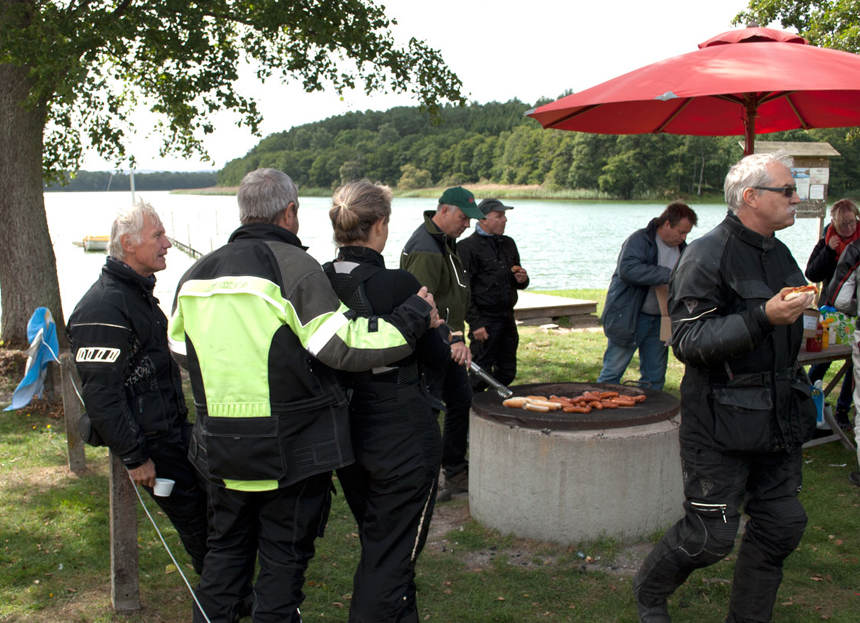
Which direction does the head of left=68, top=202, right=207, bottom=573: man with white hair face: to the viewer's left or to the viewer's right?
to the viewer's right

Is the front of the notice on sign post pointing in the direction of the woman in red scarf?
yes

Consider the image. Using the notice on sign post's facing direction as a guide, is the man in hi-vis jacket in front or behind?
in front

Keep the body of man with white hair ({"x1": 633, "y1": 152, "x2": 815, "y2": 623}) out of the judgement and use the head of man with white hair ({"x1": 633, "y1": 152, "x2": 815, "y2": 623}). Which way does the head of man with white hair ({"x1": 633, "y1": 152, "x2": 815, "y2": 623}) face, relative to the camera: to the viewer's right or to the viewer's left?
to the viewer's right

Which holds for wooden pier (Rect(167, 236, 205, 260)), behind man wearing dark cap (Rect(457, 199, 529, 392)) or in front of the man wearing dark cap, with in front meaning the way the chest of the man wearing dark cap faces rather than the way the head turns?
behind

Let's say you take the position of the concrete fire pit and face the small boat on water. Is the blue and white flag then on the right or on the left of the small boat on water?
left

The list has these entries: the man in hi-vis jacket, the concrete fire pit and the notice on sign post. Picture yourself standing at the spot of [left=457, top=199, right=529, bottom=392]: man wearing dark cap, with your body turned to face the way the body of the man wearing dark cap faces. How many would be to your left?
1

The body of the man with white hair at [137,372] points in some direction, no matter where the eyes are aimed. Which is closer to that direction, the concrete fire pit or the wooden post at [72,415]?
the concrete fire pit

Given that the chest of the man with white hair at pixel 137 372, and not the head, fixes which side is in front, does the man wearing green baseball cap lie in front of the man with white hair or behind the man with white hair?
in front

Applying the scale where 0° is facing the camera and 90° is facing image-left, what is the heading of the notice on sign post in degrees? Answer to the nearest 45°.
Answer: approximately 0°

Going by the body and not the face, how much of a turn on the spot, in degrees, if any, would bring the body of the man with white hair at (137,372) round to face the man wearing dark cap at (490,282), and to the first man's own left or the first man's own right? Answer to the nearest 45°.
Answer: approximately 45° to the first man's own left

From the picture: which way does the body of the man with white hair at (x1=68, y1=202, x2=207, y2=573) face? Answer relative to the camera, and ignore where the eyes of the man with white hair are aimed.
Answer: to the viewer's right
